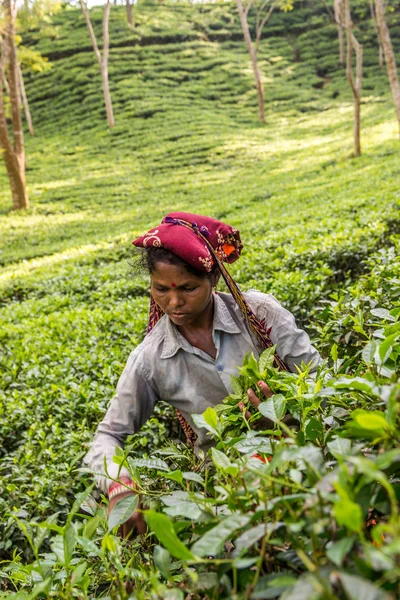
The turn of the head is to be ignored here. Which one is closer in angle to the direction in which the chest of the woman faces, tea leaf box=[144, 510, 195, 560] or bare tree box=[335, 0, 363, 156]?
the tea leaf

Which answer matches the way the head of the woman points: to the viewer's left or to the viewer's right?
to the viewer's left

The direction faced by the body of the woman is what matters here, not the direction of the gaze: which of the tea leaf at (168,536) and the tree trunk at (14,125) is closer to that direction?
the tea leaf

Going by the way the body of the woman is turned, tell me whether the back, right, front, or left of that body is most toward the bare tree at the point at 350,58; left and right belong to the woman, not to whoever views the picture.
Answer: back

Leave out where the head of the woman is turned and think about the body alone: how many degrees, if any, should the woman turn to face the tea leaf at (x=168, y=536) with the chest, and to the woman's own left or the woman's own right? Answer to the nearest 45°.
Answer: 0° — they already face it

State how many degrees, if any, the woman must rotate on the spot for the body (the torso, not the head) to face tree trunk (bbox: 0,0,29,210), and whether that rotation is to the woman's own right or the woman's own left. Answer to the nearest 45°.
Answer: approximately 180°

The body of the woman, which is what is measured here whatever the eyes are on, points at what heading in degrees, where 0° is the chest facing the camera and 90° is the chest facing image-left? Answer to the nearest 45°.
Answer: approximately 0°
